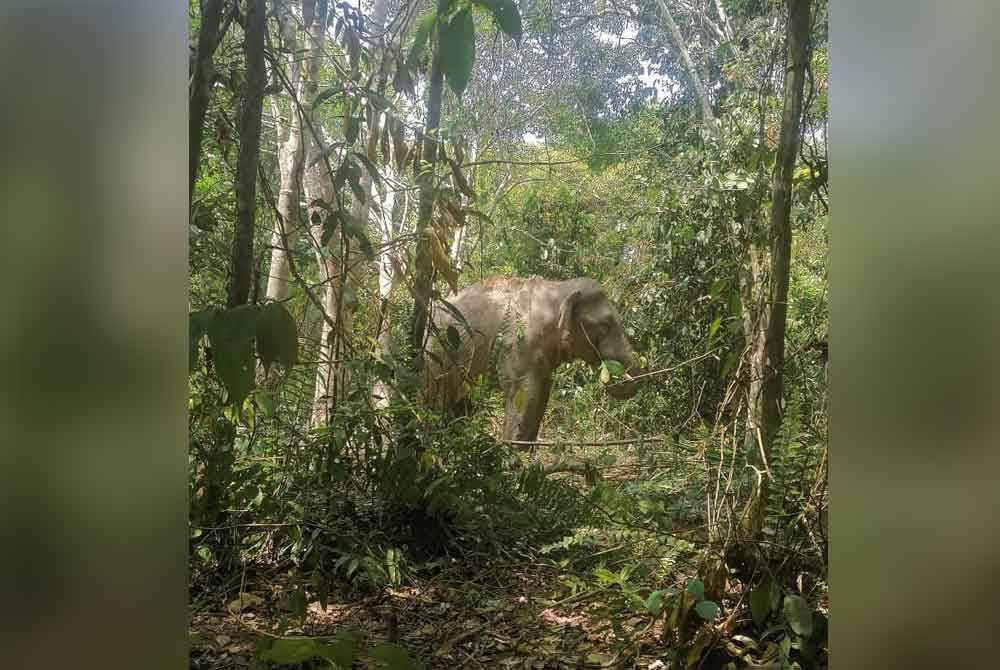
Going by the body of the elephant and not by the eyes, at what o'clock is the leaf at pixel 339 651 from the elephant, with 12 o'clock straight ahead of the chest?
The leaf is roughly at 3 o'clock from the elephant.

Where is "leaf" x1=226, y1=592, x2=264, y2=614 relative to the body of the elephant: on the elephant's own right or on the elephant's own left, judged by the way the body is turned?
on the elephant's own right

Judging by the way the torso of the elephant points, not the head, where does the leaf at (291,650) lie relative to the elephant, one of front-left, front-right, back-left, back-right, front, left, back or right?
right

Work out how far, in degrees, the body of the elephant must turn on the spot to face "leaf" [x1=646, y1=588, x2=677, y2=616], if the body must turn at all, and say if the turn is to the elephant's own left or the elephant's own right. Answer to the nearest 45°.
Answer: approximately 90° to the elephant's own right

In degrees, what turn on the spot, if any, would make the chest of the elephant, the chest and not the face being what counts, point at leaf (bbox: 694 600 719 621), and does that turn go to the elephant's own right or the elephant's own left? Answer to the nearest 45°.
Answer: approximately 90° to the elephant's own right

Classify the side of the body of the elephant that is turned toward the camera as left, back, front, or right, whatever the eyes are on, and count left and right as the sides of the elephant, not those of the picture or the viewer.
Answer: right
